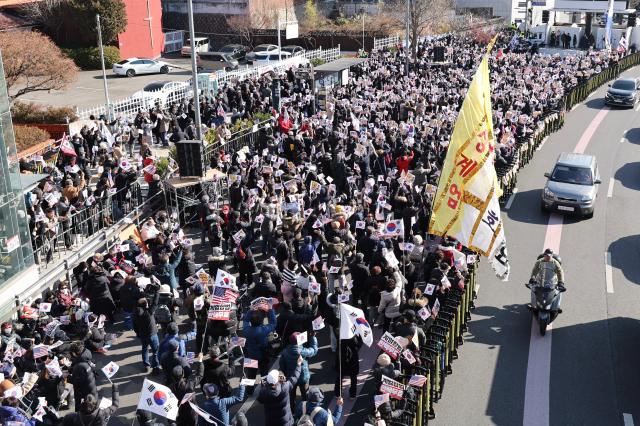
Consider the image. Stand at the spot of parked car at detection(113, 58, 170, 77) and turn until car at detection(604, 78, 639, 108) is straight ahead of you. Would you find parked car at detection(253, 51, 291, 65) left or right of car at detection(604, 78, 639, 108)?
left

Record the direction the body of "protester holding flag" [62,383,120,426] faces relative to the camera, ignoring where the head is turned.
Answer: away from the camera

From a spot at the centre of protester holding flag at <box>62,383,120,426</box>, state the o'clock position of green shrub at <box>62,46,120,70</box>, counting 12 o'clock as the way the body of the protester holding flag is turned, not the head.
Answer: The green shrub is roughly at 12 o'clock from the protester holding flag.

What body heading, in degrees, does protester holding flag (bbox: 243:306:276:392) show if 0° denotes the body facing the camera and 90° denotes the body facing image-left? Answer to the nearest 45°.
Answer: approximately 180°

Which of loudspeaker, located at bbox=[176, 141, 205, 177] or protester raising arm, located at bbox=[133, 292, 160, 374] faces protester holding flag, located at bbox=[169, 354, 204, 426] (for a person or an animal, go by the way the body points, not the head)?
the loudspeaker

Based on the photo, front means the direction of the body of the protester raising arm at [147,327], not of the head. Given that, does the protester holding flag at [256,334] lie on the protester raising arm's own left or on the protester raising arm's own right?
on the protester raising arm's own right

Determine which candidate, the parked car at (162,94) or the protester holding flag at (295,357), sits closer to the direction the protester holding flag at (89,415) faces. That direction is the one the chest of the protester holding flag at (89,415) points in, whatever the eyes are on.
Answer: the parked car

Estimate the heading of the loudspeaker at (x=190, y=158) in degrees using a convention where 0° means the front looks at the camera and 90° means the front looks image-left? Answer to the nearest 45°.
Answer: approximately 0°

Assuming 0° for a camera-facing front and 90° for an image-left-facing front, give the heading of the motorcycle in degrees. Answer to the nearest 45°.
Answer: approximately 0°

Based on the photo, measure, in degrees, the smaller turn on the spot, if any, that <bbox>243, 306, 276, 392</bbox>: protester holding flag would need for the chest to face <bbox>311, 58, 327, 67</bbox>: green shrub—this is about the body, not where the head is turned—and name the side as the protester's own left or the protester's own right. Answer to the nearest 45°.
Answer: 0° — they already face it

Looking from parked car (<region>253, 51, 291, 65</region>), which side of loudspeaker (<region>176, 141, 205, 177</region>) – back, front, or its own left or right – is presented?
back

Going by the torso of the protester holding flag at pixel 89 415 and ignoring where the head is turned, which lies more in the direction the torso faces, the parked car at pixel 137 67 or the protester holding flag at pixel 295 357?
the parked car

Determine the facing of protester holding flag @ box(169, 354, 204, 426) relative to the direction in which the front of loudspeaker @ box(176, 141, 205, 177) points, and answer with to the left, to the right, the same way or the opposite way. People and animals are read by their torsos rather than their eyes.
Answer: the opposite way

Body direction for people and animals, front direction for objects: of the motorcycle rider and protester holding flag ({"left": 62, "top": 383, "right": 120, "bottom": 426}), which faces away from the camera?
the protester holding flag

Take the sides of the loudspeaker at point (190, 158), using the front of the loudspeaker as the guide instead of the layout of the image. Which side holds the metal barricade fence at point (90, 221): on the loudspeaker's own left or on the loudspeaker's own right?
on the loudspeaker's own right

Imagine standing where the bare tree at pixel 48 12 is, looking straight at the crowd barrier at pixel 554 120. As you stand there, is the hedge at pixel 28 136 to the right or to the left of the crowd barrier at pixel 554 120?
right

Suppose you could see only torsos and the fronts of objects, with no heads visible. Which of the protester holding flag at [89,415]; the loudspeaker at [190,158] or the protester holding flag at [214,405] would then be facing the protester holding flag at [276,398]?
the loudspeaker

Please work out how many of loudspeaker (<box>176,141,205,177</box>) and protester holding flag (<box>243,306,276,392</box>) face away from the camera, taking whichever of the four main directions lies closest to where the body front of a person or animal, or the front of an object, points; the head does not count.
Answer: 1
